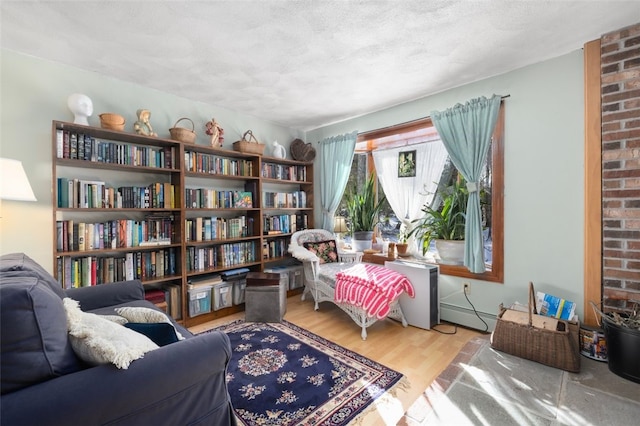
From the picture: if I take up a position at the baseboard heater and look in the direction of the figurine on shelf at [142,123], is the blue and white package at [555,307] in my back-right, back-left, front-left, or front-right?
back-left

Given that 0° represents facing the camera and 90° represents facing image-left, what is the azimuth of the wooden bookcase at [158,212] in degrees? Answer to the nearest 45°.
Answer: approximately 315°

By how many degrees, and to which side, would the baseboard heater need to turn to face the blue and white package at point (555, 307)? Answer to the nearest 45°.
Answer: approximately 90° to its left

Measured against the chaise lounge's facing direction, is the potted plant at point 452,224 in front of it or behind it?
in front

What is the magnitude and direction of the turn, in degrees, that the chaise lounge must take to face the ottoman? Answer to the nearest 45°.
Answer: approximately 90° to its right

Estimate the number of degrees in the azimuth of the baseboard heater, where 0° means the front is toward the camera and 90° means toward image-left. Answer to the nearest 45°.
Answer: approximately 45°

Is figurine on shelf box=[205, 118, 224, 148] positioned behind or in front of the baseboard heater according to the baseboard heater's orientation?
in front

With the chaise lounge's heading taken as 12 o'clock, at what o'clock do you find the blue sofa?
The blue sofa is roughly at 2 o'clock from the chaise lounge.

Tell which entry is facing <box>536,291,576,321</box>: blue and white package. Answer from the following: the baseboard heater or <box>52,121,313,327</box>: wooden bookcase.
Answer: the wooden bookcase

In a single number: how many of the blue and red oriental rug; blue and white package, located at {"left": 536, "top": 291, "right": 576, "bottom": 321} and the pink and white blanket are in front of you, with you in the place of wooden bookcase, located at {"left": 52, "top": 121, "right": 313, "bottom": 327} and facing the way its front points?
3
